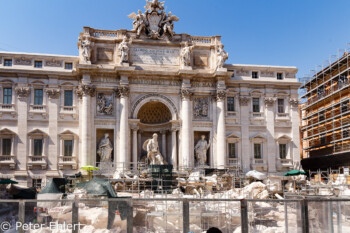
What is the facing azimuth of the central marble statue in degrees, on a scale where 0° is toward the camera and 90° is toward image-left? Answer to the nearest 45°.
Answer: approximately 0°

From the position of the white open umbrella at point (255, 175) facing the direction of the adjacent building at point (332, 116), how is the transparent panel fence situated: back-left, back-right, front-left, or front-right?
back-right

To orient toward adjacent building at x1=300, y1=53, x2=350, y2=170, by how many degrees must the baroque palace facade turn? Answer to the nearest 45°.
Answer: approximately 90° to its left

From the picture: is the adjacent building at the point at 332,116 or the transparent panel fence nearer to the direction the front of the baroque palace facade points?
the transparent panel fence

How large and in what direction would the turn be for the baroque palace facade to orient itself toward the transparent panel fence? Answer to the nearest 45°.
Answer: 0° — it already faces it

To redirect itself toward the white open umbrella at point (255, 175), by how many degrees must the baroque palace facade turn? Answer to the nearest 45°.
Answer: approximately 90° to its left
